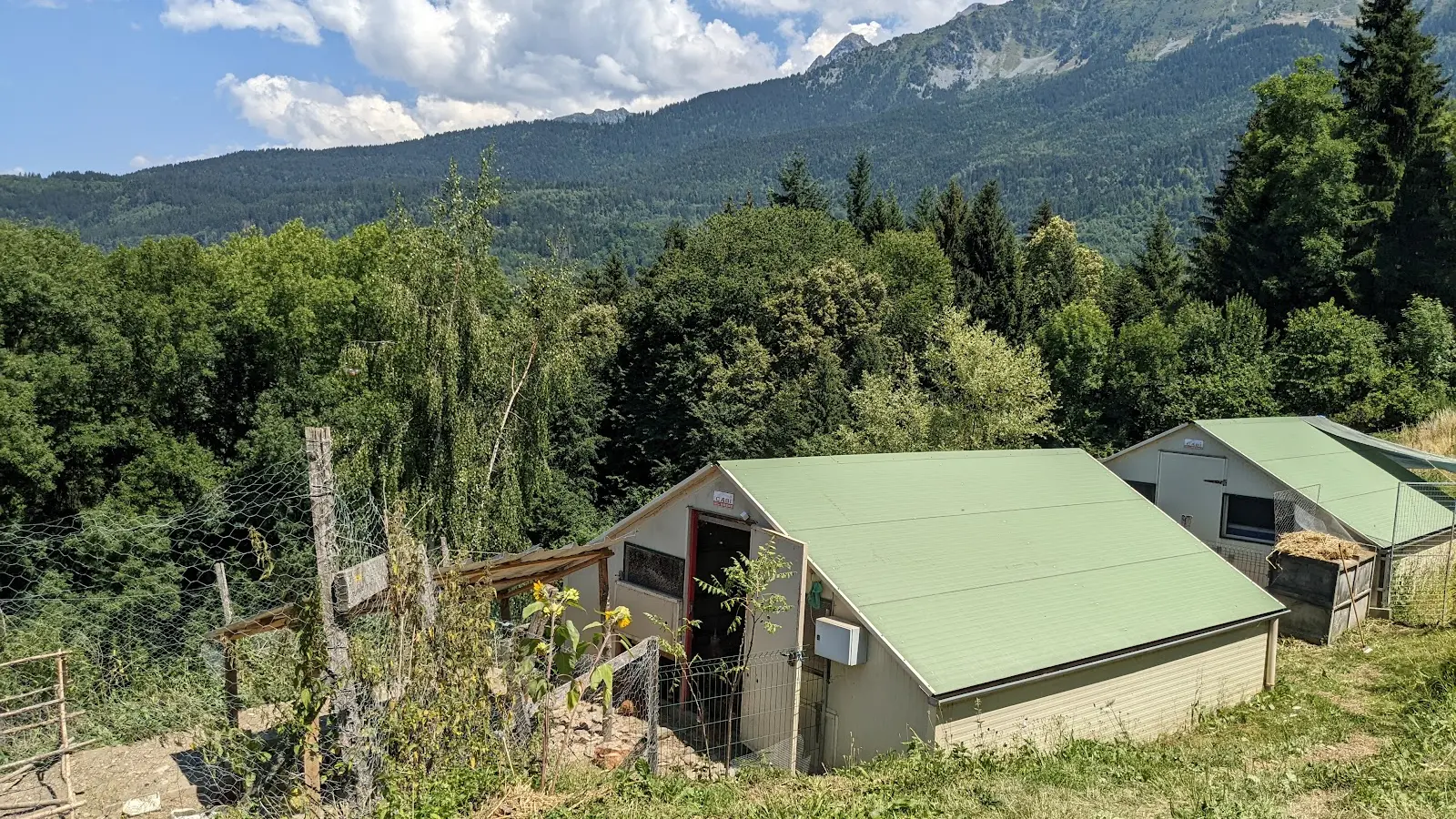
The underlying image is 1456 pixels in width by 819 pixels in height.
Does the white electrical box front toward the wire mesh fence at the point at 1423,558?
no

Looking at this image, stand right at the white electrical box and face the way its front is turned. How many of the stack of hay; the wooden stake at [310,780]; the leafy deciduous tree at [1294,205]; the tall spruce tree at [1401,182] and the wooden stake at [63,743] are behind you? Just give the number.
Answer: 3

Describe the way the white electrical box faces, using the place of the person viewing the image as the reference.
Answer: facing the viewer and to the left of the viewer

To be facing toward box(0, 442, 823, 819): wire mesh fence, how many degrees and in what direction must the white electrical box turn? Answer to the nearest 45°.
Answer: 0° — it already faces it

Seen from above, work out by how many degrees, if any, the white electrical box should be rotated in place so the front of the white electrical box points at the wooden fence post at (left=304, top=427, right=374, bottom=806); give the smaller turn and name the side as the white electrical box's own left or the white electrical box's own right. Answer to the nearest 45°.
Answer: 0° — it already faces it

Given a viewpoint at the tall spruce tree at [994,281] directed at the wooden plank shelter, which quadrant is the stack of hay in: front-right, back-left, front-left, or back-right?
front-left

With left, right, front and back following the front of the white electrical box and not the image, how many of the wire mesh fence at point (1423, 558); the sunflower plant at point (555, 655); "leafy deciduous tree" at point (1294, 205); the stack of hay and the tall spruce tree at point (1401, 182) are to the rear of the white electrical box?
4

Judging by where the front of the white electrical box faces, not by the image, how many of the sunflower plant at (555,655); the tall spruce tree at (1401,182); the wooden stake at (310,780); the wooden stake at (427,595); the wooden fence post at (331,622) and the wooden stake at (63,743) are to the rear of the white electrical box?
1

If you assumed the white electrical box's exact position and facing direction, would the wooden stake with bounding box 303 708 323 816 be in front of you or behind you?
in front

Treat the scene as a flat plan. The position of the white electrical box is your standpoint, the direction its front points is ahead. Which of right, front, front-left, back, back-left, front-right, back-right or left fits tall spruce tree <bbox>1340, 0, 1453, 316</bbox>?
back

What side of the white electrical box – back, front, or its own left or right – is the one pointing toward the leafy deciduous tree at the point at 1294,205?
back

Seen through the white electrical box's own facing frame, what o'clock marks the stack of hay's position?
The stack of hay is roughly at 6 o'clock from the white electrical box.

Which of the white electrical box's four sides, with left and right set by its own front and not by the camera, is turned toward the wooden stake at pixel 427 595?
front

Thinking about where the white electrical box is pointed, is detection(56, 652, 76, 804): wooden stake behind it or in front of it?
in front

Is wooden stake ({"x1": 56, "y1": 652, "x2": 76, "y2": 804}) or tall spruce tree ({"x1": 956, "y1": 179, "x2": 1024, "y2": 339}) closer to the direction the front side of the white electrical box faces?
the wooden stake

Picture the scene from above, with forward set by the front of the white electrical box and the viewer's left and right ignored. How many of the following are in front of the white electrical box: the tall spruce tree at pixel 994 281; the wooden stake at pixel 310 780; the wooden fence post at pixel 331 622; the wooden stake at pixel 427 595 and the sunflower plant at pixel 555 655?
4
